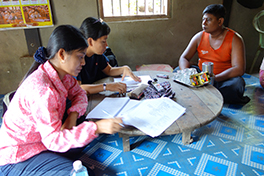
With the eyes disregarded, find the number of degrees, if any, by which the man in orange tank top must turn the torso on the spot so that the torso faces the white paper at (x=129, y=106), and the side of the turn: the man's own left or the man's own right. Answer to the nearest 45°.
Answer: approximately 45° to the man's own left

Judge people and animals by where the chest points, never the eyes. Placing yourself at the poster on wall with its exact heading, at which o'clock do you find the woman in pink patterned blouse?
The woman in pink patterned blouse is roughly at 12 o'clock from the poster on wall.

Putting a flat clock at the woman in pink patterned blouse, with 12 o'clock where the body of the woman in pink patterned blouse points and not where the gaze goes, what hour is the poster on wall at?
The poster on wall is roughly at 9 o'clock from the woman in pink patterned blouse.

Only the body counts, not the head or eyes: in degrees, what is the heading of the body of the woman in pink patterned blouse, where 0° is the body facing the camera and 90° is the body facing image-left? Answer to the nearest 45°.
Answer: approximately 270°

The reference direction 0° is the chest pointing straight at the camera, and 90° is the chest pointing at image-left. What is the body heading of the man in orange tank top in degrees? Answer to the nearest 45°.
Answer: approximately 45°

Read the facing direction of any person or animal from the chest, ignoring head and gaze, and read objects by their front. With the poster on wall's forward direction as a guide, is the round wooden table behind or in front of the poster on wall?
in front

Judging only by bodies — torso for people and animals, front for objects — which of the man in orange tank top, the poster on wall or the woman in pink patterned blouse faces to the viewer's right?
the woman in pink patterned blouse

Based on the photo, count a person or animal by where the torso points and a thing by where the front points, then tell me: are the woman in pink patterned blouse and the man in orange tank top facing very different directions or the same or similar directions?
very different directions

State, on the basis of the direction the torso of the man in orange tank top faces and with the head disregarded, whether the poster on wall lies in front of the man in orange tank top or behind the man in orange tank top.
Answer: in front

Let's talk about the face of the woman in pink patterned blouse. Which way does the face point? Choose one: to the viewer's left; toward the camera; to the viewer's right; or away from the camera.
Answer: to the viewer's right

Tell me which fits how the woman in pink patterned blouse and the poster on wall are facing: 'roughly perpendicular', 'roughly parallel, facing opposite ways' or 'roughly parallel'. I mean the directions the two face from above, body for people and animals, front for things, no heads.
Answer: roughly perpendicular

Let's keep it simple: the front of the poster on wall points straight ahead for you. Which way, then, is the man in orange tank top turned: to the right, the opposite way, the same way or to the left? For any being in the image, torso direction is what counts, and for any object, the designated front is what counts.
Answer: to the right
